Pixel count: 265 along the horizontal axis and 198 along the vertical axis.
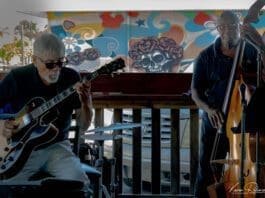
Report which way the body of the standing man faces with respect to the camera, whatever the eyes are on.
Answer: toward the camera

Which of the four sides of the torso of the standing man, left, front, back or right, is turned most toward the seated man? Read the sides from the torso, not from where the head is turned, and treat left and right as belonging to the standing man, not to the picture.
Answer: right

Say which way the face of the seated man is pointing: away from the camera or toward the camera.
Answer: toward the camera
